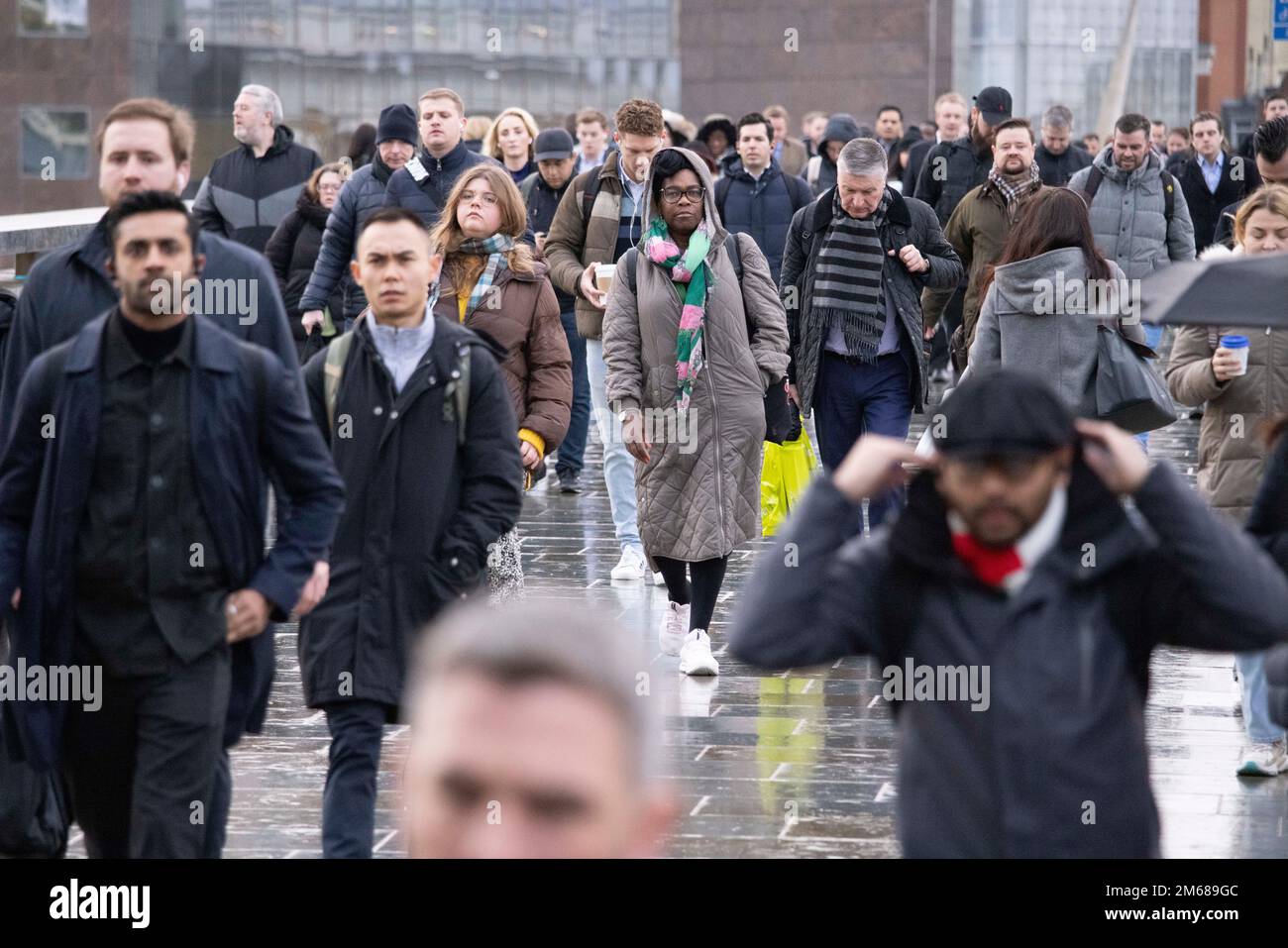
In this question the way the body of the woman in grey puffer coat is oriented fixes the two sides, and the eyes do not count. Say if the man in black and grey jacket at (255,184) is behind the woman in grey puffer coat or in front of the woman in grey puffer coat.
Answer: behind

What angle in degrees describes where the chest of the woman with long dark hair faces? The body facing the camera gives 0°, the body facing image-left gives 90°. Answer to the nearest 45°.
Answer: approximately 180°

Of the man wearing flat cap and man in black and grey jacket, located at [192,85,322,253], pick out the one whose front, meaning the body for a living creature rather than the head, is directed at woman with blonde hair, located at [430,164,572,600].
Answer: the man in black and grey jacket

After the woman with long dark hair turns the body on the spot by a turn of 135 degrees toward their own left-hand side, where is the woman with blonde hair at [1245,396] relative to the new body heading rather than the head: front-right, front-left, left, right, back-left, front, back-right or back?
left

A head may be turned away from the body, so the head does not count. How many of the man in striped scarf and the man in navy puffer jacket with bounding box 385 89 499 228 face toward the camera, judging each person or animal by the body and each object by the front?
2

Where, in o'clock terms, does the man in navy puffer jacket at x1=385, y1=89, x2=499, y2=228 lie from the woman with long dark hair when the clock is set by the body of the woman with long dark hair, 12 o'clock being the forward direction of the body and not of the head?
The man in navy puffer jacket is roughly at 10 o'clock from the woman with long dark hair.

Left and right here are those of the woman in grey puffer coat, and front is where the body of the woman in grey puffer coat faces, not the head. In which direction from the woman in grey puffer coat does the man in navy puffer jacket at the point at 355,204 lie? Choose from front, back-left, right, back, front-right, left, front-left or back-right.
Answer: back-right

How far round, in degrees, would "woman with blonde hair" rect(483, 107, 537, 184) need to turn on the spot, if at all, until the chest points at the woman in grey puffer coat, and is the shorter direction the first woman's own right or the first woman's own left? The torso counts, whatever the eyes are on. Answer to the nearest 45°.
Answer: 0° — they already face them

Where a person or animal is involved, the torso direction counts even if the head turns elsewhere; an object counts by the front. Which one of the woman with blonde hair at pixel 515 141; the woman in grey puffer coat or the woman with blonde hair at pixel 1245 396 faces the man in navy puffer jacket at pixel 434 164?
the woman with blonde hair at pixel 515 141
